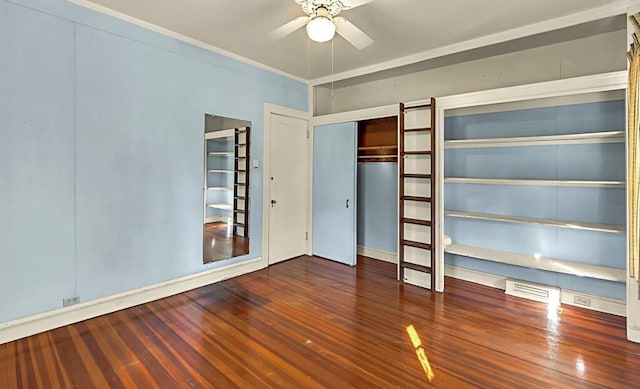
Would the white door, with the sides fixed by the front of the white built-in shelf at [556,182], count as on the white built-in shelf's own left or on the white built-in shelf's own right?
on the white built-in shelf's own right

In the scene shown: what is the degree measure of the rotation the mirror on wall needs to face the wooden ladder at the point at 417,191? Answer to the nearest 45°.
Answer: approximately 45° to its left

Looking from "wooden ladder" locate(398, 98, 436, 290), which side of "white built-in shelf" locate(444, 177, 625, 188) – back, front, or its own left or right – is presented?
right

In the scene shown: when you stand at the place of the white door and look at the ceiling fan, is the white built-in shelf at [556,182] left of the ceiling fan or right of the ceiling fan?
left

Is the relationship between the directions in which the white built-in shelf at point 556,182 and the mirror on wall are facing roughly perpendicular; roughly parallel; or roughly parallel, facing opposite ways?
roughly perpendicular

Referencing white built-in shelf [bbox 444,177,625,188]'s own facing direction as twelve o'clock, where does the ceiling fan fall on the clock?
The ceiling fan is roughly at 1 o'clock from the white built-in shelf.

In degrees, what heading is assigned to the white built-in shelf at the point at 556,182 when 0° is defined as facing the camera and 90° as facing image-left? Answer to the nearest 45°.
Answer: approximately 0°

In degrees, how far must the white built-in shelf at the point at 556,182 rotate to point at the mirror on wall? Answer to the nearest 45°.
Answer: approximately 90° to its right

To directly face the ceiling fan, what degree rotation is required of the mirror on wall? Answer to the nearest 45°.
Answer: approximately 45° to its right
